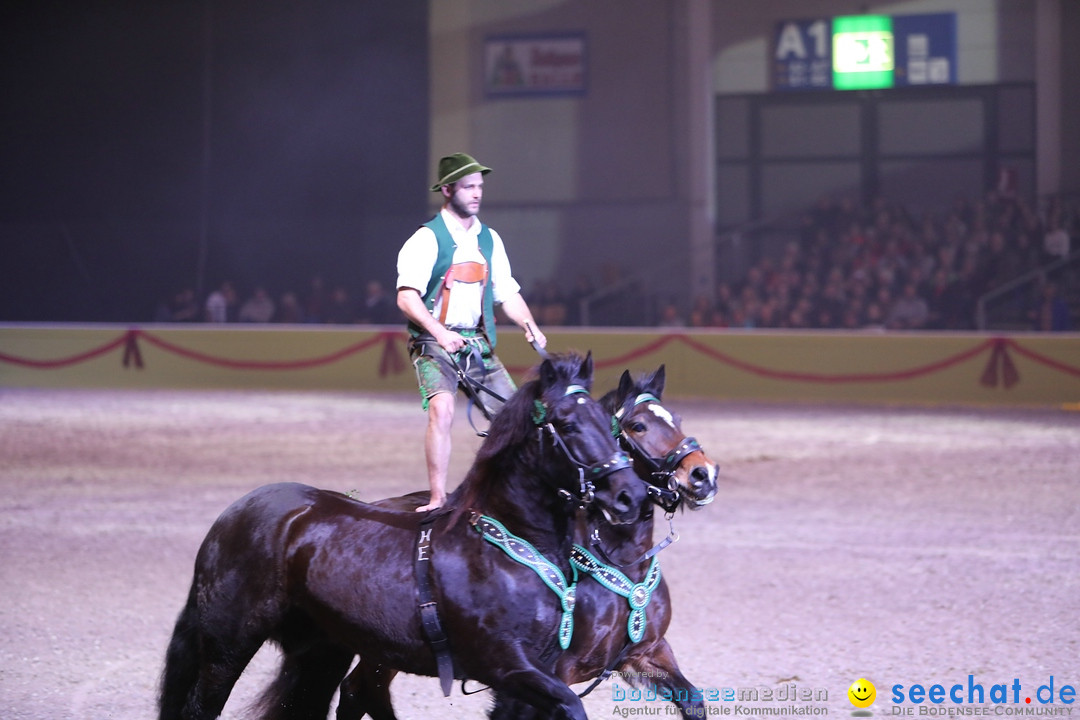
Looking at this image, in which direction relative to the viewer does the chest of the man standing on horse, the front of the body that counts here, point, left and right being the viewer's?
facing the viewer and to the right of the viewer

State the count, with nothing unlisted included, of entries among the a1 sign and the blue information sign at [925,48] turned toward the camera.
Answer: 2

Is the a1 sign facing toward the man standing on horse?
yes

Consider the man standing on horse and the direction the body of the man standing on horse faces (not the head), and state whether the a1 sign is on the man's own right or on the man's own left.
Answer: on the man's own left

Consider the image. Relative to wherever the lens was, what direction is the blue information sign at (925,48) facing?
facing the viewer

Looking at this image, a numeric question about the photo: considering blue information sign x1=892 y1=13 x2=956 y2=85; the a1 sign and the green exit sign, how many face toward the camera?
3

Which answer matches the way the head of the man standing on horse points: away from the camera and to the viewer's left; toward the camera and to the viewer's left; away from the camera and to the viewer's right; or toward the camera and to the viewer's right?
toward the camera and to the viewer's right

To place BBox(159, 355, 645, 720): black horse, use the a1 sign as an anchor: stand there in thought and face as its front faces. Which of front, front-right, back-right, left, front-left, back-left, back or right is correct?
front

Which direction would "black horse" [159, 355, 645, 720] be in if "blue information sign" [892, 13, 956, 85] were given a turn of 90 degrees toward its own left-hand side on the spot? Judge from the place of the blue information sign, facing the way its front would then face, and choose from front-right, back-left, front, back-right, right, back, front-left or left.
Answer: right

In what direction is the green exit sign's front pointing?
toward the camera
